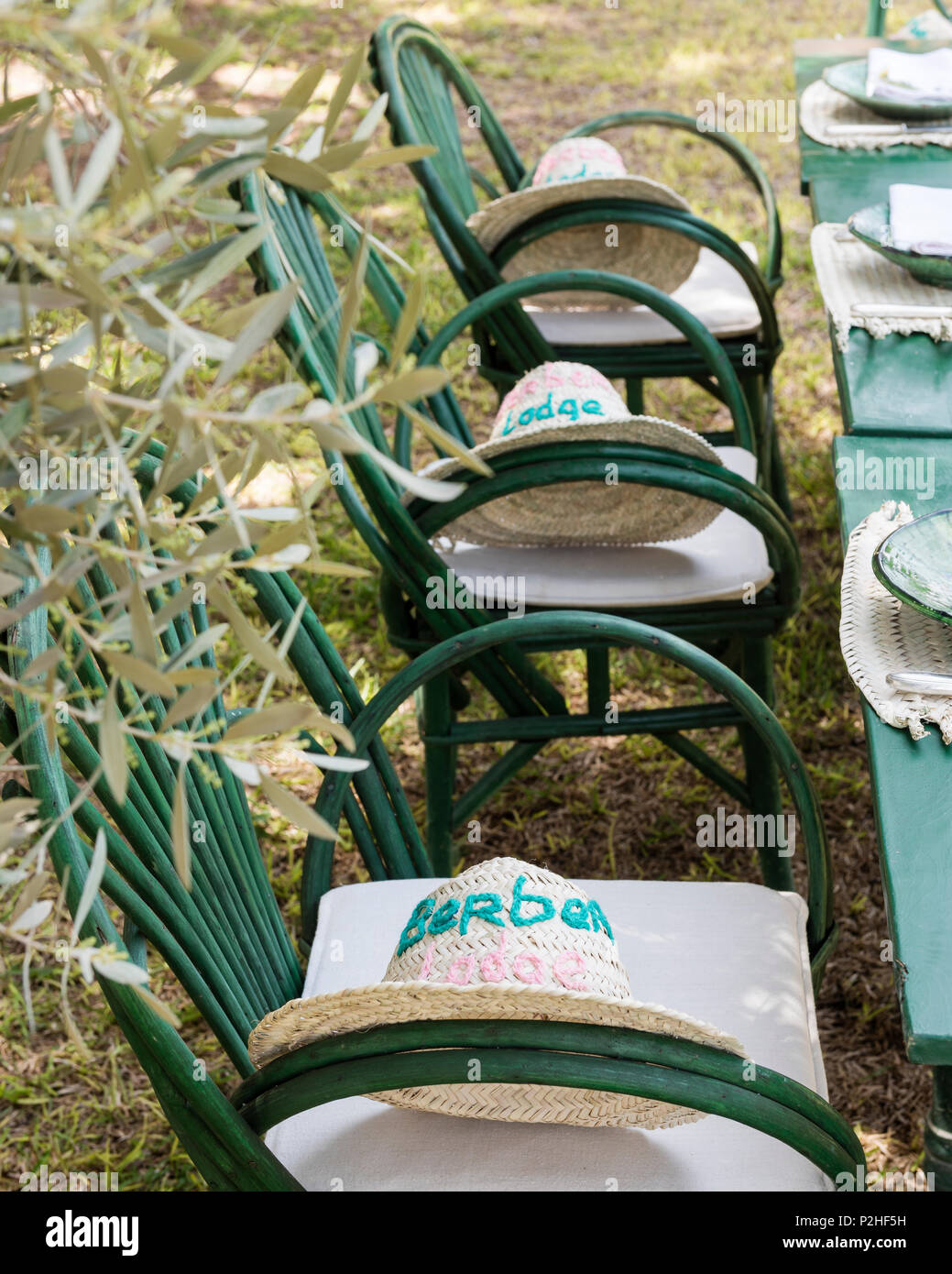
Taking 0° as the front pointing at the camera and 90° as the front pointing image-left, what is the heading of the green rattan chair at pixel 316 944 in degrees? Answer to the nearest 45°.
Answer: approximately 270°

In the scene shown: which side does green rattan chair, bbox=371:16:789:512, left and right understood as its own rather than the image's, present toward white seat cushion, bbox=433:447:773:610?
right

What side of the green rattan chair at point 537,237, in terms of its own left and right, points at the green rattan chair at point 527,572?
right

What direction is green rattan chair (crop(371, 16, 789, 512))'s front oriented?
to the viewer's right

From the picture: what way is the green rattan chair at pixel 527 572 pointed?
to the viewer's right

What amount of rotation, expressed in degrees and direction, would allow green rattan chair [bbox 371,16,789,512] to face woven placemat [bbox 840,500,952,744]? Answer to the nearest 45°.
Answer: approximately 90° to its right
